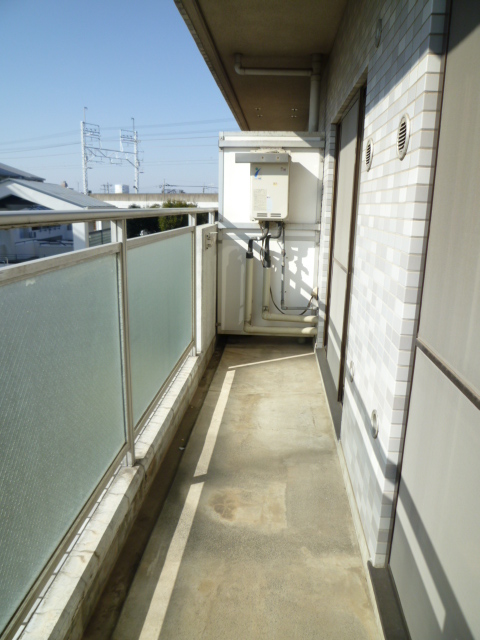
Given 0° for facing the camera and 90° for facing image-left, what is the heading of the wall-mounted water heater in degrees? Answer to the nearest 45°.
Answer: approximately 0°

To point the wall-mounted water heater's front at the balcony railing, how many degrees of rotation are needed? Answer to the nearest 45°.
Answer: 0° — it already faces it
